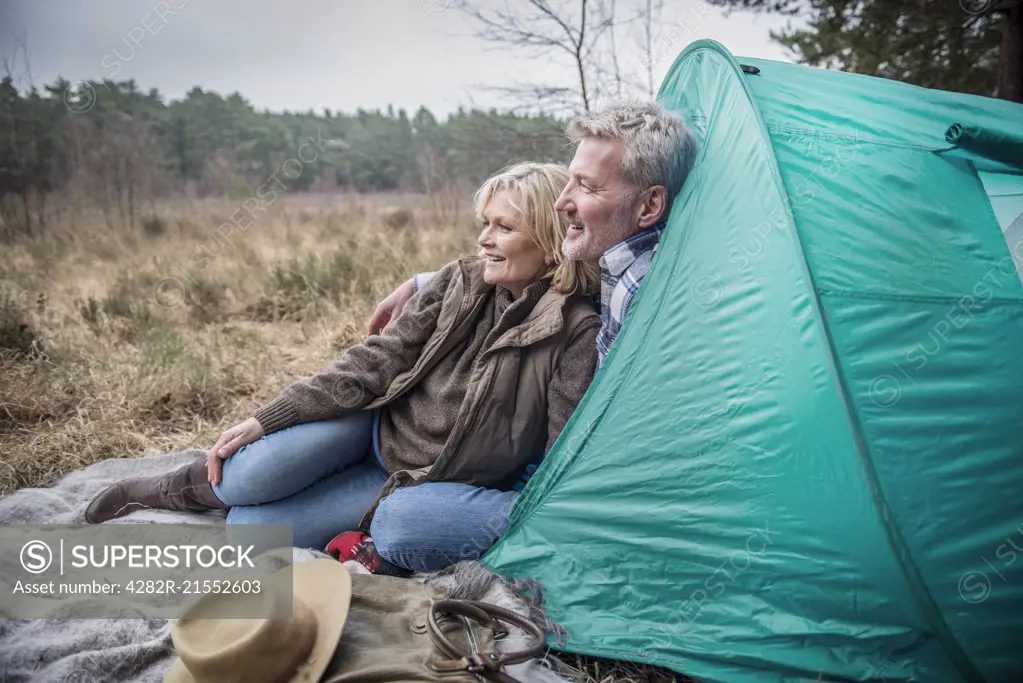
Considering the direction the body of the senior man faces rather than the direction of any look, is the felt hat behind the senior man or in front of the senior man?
in front

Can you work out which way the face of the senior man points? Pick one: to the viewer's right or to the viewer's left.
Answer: to the viewer's left

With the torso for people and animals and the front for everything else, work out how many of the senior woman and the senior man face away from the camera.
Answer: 0

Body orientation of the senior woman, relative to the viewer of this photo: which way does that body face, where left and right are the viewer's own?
facing the viewer and to the left of the viewer

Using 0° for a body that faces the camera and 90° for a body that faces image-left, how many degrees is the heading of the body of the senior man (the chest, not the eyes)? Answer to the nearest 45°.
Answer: approximately 90°

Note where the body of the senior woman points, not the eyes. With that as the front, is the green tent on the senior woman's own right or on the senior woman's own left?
on the senior woman's own left

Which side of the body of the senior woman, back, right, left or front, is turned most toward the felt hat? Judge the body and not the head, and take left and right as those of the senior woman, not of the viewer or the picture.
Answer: front

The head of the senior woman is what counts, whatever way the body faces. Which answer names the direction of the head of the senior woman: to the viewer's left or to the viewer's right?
to the viewer's left
